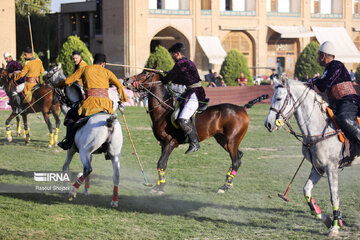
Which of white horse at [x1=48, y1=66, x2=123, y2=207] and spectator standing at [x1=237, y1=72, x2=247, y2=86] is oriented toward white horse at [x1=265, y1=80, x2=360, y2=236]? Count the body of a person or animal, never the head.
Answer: the spectator standing

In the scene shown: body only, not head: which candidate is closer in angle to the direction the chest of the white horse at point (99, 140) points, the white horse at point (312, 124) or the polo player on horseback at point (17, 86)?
the polo player on horseback

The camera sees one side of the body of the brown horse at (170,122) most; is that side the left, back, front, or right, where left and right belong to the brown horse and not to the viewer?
left

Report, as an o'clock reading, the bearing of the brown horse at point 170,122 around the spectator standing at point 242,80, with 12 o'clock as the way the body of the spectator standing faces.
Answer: The brown horse is roughly at 12 o'clock from the spectator standing.

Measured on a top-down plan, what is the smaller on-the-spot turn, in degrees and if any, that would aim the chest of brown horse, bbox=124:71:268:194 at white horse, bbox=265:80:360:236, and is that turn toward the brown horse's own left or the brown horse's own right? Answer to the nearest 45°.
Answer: approximately 135° to the brown horse's own left

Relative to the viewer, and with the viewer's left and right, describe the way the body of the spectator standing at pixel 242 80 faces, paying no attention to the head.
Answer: facing the viewer

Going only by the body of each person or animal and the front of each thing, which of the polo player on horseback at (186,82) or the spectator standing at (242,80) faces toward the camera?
the spectator standing

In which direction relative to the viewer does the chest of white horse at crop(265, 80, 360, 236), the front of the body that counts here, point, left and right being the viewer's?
facing the viewer and to the left of the viewer

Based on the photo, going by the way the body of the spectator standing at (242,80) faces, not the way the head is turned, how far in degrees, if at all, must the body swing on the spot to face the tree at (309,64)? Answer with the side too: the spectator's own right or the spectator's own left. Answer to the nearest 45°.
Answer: approximately 135° to the spectator's own left

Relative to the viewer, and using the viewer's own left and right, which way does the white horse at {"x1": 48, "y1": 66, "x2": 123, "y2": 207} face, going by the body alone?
facing away from the viewer and to the left of the viewer

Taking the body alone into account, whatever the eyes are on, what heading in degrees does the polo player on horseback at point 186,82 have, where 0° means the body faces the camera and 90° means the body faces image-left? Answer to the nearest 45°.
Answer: approximately 90°
